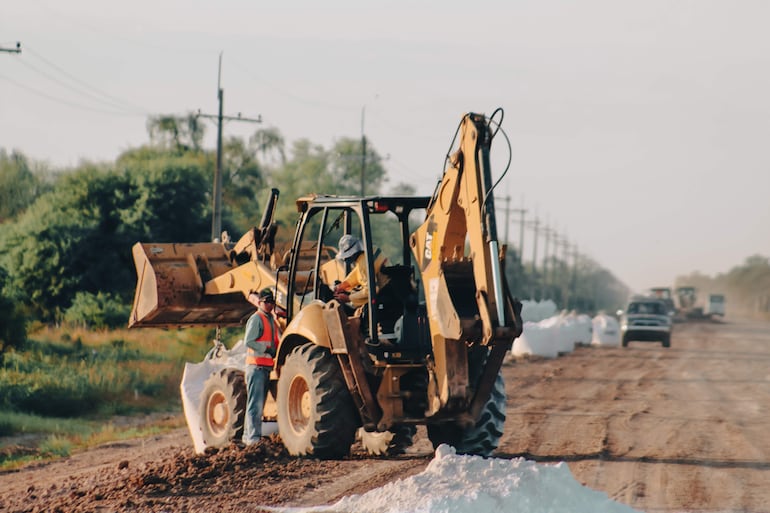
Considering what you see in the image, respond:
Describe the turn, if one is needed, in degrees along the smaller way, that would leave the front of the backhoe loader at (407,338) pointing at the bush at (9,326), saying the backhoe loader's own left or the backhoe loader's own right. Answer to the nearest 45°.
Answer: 0° — it already faces it

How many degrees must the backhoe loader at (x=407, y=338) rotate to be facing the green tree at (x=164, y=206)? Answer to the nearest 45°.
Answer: approximately 45° to its right

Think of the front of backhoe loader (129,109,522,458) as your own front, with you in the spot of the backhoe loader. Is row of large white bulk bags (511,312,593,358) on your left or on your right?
on your right

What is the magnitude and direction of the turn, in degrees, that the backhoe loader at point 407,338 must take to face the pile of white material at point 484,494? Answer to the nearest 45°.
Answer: approximately 135° to its left

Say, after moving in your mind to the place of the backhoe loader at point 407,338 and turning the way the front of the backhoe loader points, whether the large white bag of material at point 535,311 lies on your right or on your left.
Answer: on your right

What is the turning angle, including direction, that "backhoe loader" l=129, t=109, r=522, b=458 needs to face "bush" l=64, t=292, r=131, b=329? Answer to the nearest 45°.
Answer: approximately 45° to its right

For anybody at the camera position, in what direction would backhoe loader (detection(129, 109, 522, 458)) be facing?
facing away from the viewer and to the left of the viewer
